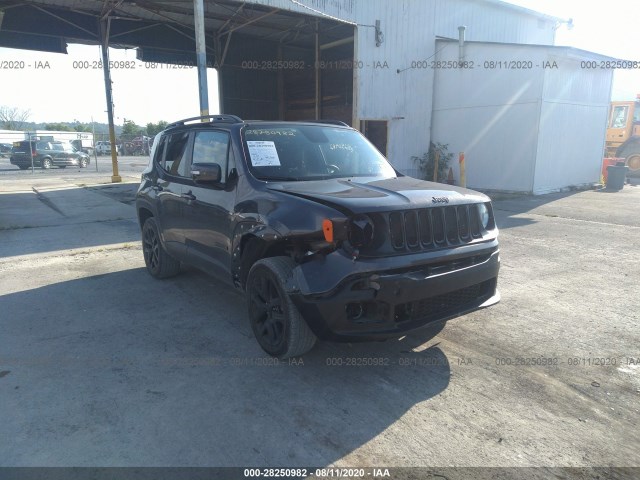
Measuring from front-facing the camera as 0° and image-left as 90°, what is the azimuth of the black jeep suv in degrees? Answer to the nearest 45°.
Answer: approximately 315°

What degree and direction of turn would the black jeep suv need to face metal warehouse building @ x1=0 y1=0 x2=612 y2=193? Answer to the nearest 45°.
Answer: approximately 135° to its left

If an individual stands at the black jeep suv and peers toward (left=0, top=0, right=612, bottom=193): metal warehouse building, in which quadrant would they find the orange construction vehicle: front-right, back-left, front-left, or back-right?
front-right

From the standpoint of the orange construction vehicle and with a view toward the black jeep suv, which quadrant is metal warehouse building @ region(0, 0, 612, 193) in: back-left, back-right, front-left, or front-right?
front-right

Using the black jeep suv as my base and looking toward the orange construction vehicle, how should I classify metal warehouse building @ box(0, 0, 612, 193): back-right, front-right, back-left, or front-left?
front-left

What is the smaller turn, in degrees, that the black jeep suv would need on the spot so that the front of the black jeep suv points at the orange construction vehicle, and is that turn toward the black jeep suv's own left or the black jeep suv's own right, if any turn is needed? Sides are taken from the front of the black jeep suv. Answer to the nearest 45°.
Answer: approximately 90° to the black jeep suv's own left
